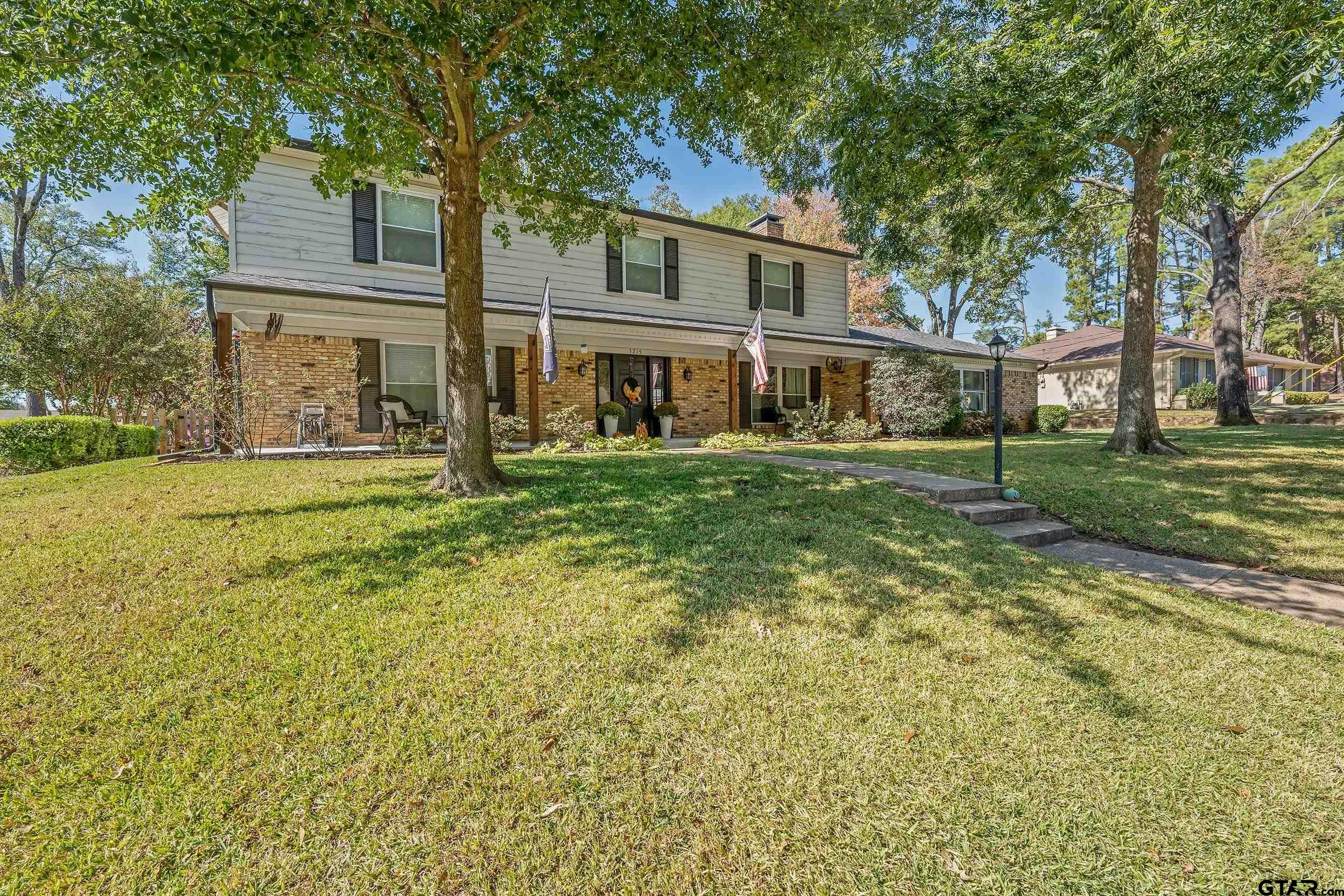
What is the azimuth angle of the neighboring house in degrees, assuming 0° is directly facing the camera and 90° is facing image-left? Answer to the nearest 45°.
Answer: approximately 315°

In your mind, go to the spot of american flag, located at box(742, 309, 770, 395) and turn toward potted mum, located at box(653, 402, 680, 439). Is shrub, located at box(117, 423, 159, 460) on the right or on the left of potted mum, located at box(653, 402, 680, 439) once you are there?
left

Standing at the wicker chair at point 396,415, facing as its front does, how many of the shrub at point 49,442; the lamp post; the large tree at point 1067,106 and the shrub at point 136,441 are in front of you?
2

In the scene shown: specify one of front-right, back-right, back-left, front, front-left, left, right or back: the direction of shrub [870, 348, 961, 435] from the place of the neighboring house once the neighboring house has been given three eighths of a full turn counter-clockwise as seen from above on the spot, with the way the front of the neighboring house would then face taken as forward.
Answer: back

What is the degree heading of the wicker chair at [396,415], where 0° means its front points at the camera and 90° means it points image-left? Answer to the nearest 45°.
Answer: approximately 315°

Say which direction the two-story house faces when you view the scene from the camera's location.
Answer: facing the viewer and to the right of the viewer

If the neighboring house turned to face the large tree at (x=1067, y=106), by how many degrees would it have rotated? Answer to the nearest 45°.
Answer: approximately 45° to its right

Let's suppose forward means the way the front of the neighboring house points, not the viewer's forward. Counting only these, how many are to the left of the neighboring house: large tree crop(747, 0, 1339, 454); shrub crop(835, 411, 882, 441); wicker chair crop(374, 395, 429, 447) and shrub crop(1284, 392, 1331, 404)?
1

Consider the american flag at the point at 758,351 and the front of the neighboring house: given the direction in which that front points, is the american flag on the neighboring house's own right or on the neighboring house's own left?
on the neighboring house's own right

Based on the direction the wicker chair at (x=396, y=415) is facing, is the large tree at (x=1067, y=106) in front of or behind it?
in front

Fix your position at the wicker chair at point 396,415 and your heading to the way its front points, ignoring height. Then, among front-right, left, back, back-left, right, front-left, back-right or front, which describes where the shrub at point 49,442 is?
back-right

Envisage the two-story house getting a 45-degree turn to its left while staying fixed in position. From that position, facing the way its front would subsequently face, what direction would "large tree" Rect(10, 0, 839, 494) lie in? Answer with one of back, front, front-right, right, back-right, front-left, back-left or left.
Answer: right
